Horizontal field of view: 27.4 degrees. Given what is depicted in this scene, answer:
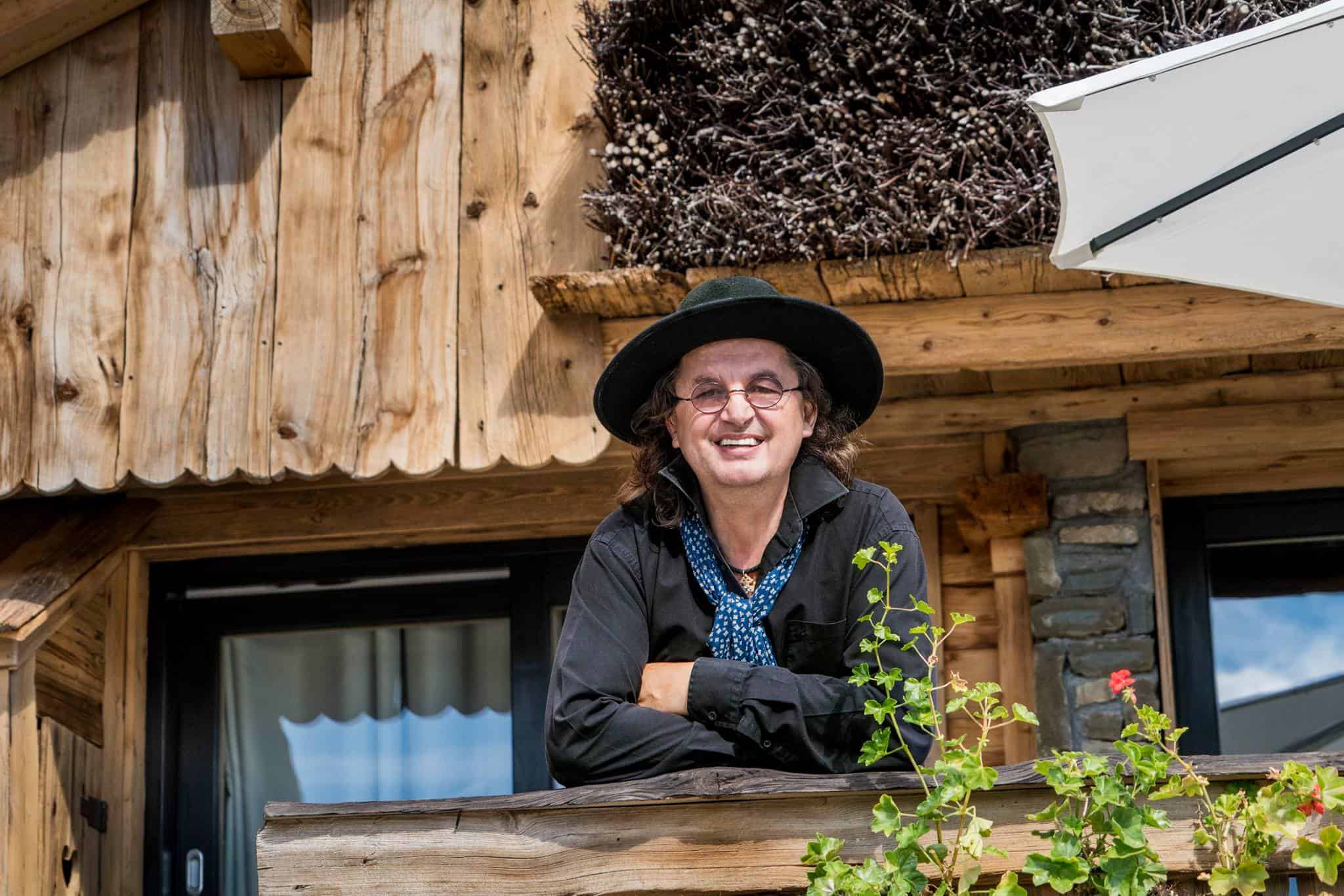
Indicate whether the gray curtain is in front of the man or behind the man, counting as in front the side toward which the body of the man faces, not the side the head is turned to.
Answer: behind

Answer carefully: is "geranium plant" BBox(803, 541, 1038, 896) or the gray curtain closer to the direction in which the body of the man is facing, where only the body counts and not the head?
the geranium plant

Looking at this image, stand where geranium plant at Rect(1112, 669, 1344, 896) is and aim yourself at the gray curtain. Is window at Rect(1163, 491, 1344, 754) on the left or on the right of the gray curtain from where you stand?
right

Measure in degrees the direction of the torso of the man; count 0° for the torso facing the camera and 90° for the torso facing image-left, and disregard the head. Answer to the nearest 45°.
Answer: approximately 0°

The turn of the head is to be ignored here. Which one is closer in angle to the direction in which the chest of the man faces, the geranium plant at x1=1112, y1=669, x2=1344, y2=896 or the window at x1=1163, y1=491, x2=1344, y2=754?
the geranium plant

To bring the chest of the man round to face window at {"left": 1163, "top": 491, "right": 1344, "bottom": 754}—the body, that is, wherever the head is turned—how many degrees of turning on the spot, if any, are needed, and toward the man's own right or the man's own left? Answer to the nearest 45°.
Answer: approximately 135° to the man's own left

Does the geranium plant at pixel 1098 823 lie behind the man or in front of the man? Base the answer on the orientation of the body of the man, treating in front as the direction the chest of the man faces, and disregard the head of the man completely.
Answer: in front

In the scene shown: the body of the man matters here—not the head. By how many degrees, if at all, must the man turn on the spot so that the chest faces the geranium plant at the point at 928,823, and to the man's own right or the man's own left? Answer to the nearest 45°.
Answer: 0° — they already face it

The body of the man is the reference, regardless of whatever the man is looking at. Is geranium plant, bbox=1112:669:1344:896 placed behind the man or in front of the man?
in front

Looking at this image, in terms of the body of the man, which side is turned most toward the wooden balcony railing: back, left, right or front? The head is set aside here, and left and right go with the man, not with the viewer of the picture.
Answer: front
